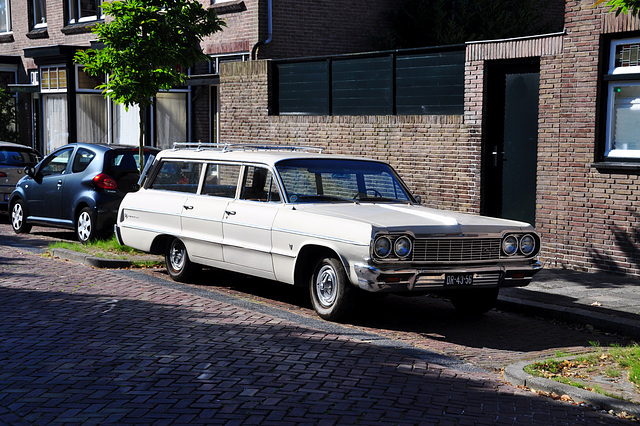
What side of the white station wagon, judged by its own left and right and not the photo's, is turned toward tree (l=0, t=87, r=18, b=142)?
back

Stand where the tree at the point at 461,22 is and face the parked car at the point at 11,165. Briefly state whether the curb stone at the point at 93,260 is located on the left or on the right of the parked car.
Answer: left

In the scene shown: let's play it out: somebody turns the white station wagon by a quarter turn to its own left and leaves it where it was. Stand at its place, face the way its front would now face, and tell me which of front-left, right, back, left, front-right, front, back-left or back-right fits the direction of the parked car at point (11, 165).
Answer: left

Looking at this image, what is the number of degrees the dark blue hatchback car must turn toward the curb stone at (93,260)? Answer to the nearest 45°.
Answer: approximately 135° to its left

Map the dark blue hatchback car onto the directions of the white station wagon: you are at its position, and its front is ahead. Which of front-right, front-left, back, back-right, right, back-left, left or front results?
back

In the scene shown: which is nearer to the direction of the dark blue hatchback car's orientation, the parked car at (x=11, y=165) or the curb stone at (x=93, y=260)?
the parked car

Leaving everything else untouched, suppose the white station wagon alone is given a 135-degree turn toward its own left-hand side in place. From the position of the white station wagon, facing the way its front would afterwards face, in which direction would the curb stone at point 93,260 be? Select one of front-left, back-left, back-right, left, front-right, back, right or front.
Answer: front-left

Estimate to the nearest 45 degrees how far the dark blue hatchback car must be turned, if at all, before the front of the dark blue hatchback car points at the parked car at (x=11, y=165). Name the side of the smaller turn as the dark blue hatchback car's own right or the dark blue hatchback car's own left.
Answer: approximately 45° to the dark blue hatchback car's own right

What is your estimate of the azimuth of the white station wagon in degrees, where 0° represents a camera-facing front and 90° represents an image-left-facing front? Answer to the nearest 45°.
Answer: approximately 315°

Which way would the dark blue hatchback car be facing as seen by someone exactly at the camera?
facing away from the viewer and to the left of the viewer

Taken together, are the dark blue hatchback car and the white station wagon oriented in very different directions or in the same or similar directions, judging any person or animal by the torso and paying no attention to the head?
very different directions
